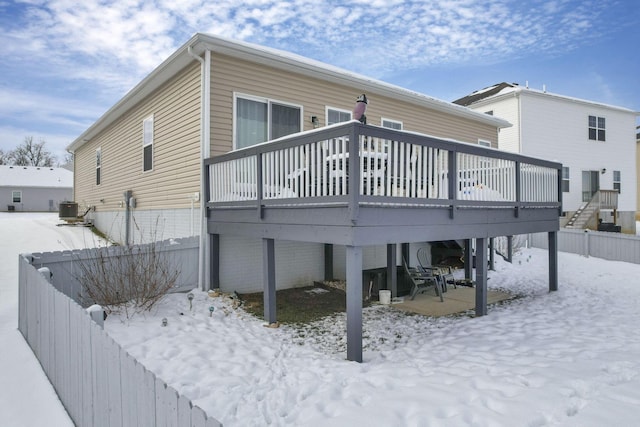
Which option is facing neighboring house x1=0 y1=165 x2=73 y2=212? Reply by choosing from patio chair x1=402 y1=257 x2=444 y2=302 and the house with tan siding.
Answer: the house with tan siding

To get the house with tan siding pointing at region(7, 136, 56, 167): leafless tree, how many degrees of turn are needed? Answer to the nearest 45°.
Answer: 0° — it already faces it

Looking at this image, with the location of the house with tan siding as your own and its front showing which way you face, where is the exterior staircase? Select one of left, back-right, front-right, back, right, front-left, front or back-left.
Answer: right

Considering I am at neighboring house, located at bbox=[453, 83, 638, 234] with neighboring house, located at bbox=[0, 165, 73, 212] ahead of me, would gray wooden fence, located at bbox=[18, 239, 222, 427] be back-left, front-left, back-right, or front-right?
front-left

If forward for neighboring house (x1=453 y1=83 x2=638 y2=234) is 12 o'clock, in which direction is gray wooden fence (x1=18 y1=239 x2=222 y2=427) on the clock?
The gray wooden fence is roughly at 8 o'clock from the neighboring house.

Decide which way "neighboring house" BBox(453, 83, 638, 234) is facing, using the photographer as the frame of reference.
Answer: facing away from the viewer and to the left of the viewer

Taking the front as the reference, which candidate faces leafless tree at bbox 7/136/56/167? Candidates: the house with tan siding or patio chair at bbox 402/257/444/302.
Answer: the house with tan siding

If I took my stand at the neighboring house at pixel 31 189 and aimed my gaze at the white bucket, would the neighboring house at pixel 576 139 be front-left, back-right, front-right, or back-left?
front-left

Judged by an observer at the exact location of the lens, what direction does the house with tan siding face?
facing away from the viewer and to the left of the viewer

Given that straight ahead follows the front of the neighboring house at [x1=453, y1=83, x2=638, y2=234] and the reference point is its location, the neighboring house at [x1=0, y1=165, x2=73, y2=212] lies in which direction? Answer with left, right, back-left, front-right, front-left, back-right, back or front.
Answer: front-left
